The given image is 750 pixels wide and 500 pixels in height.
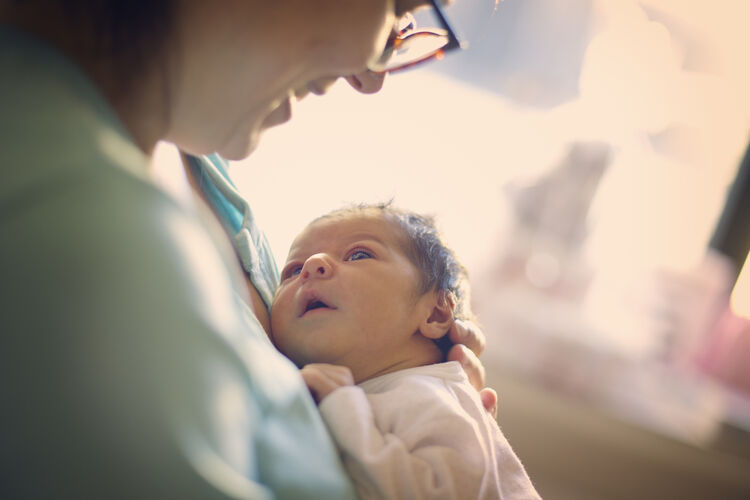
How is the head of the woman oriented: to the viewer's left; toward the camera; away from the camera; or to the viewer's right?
to the viewer's right

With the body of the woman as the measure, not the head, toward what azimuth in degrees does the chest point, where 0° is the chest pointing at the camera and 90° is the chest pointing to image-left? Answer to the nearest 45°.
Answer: approximately 270°
